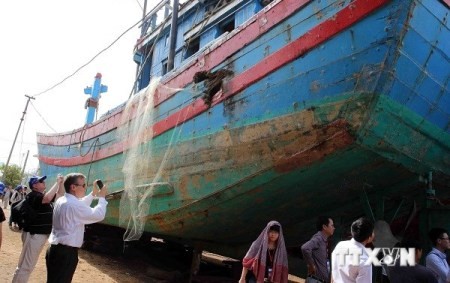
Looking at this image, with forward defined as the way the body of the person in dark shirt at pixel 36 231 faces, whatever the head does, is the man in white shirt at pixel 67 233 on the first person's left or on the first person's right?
on the first person's right

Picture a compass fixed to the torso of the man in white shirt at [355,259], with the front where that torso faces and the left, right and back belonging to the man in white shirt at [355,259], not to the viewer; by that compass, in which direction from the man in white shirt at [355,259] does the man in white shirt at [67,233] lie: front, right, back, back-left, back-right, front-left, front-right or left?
back-left

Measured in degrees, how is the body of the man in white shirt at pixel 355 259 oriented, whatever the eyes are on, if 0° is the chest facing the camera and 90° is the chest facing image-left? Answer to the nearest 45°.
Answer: approximately 225°

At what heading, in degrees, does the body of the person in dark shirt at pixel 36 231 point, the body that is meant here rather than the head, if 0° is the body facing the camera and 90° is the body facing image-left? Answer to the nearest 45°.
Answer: approximately 270°

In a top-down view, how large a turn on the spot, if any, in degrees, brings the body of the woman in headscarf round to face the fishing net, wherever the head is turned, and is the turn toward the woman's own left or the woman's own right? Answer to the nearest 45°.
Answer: approximately 135° to the woman's own right

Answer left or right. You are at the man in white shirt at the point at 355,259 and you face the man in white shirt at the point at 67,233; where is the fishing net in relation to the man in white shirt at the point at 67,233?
right

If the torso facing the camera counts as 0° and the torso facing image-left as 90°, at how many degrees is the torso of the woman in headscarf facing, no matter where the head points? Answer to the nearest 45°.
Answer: approximately 0°
